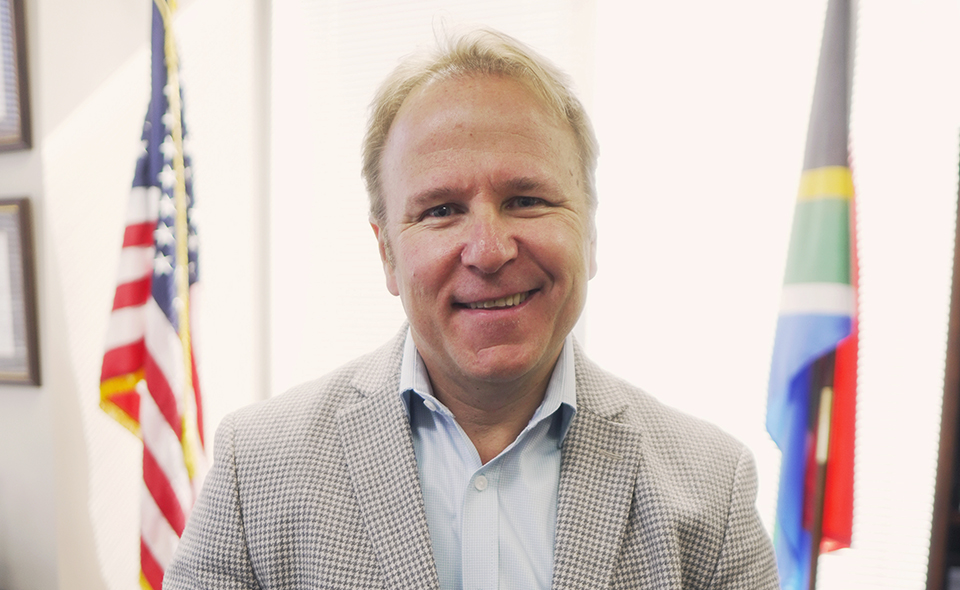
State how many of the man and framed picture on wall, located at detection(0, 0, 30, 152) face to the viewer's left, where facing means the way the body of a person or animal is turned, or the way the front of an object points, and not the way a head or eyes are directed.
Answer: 0

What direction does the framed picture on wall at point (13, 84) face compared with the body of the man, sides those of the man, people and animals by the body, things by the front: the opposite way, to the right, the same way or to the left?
to the left

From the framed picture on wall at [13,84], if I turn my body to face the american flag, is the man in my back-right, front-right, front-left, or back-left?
front-right

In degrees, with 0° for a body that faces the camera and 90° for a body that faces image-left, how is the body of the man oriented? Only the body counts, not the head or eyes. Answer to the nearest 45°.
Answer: approximately 0°

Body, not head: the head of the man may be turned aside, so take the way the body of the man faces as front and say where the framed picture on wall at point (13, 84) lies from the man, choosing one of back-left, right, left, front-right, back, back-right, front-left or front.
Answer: back-right

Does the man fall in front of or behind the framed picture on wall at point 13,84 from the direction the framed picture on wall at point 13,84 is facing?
in front

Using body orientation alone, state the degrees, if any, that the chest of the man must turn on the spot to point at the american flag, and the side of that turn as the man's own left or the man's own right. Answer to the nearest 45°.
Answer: approximately 135° to the man's own right

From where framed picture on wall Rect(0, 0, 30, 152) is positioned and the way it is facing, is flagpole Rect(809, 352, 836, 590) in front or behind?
in front

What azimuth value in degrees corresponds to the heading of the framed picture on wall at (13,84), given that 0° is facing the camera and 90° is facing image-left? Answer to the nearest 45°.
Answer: approximately 315°

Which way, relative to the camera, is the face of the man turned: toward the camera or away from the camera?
toward the camera

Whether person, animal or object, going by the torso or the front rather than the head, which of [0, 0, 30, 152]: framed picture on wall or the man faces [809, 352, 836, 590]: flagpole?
the framed picture on wall
